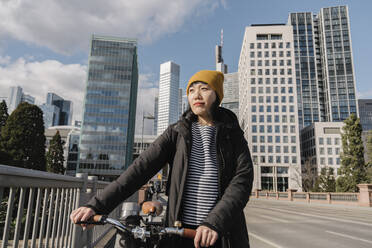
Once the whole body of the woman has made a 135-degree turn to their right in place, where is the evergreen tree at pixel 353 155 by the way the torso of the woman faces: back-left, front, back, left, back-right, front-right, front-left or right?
front-right

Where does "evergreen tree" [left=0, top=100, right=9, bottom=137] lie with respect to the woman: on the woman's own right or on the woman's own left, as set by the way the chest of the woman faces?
on the woman's own right

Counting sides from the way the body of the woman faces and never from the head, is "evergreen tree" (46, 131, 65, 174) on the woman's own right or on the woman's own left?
on the woman's own right

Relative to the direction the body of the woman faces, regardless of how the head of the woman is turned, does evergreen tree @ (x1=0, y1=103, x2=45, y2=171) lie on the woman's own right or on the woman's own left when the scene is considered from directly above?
on the woman's own right

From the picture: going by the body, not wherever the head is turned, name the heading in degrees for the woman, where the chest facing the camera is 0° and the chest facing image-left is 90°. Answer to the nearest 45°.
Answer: approximately 45°

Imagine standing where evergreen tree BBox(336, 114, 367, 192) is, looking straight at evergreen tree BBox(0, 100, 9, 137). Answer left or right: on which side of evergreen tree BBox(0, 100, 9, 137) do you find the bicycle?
left
